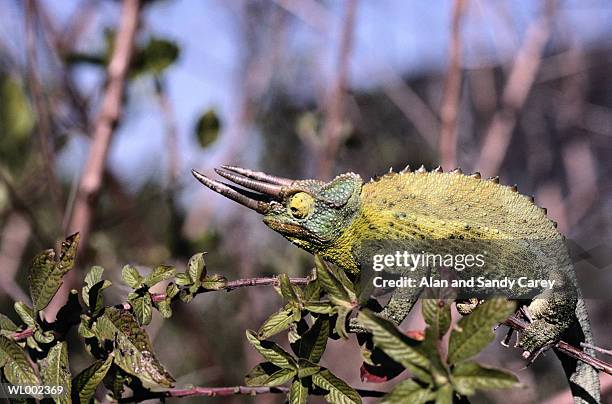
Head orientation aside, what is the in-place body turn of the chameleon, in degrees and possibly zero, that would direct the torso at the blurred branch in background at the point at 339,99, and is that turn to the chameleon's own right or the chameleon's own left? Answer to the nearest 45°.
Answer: approximately 90° to the chameleon's own right

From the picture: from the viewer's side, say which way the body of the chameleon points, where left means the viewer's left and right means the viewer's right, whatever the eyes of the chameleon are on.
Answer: facing to the left of the viewer
